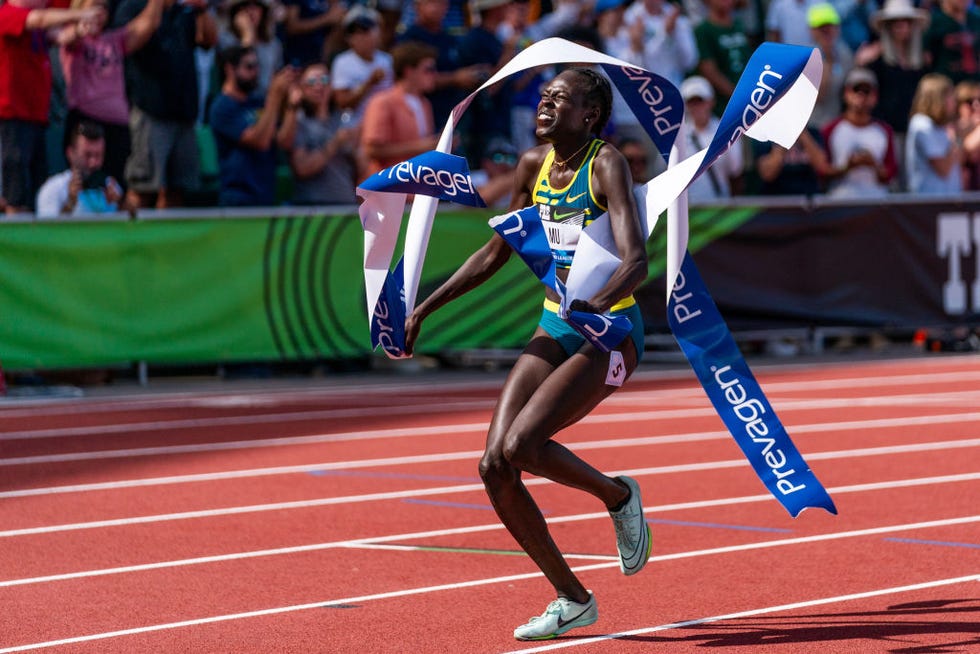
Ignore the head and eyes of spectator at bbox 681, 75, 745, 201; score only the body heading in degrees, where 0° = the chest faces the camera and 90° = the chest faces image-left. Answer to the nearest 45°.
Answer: approximately 45°

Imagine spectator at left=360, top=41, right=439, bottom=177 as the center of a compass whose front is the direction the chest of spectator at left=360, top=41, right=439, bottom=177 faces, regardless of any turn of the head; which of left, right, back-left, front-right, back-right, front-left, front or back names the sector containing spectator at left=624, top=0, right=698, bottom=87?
left

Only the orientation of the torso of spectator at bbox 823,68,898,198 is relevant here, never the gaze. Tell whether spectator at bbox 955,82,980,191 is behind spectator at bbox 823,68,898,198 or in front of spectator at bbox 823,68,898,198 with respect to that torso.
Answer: behind

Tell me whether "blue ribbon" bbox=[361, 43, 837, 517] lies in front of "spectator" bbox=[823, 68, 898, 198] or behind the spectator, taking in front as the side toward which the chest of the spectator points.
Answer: in front

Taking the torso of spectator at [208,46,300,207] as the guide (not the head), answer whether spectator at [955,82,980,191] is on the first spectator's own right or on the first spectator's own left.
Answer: on the first spectator's own left

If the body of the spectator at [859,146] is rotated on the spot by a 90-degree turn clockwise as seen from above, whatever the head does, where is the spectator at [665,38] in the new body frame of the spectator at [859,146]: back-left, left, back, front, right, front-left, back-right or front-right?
front

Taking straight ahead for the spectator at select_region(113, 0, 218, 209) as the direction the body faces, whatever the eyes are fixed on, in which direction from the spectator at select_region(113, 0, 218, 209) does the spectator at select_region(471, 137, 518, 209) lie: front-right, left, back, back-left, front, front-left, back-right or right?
front-left

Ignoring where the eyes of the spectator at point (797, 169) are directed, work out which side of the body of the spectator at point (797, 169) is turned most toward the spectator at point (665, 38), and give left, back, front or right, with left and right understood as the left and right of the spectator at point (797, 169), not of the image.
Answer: back

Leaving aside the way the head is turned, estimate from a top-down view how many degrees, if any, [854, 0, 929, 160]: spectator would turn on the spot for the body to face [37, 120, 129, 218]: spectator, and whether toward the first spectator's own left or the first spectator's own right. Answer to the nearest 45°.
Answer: approximately 45° to the first spectator's own right

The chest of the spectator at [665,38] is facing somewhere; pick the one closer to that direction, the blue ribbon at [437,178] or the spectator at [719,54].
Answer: the blue ribbon
